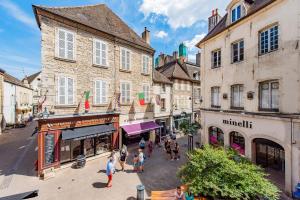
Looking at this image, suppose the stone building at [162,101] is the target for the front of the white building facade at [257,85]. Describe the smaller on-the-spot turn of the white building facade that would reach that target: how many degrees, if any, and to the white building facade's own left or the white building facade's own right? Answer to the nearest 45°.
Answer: approximately 90° to the white building facade's own right

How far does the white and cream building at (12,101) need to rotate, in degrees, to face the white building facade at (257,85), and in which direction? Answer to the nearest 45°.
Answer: approximately 45° to its right

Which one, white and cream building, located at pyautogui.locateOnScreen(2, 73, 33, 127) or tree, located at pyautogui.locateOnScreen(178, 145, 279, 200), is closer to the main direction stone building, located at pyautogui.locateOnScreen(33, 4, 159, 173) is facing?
the tree

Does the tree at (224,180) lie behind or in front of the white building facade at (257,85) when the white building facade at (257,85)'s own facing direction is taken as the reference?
in front

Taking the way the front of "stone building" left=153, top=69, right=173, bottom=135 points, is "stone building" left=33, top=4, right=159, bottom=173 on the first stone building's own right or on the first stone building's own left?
on the first stone building's own right

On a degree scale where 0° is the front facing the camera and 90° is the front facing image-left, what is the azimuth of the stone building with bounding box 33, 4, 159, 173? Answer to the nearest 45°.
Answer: approximately 315°

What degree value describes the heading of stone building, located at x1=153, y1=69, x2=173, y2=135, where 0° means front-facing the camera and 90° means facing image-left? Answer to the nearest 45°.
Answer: approximately 315°

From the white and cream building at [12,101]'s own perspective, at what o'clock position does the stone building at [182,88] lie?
the stone building at [182,88] is roughly at 12 o'clock from the white and cream building at [12,101].

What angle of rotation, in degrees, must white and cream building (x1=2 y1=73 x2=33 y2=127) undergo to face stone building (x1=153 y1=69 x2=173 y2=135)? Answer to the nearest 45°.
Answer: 0° — it already faces it

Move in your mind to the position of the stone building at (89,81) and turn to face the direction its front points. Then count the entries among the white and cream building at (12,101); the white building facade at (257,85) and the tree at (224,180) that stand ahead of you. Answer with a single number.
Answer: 2

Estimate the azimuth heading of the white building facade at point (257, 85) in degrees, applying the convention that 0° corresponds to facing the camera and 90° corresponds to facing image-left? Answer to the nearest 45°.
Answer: approximately 45°

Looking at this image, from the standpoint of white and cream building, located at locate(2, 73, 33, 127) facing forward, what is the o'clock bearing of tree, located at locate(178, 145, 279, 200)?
The tree is roughly at 1 o'clock from the white and cream building.

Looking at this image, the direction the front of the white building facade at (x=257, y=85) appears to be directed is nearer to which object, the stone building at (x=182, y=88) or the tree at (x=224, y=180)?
the tree

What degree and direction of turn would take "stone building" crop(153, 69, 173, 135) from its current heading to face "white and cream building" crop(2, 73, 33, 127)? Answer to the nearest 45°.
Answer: approximately 135° to its right
